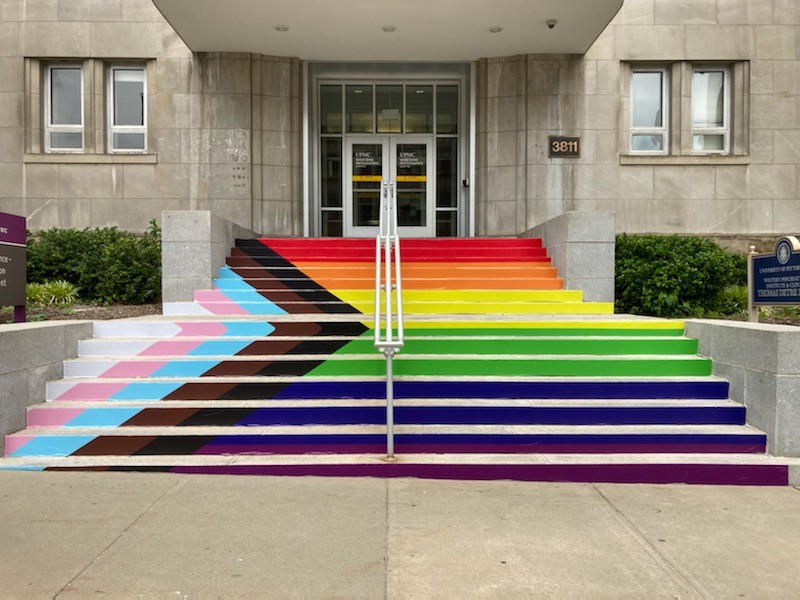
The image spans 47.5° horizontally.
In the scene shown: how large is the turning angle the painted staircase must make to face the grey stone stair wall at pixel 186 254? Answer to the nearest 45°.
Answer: approximately 135° to its right

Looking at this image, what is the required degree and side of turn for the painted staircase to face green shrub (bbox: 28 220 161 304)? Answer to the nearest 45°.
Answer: approximately 135° to its right

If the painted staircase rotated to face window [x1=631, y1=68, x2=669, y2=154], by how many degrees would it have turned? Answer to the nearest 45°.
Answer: approximately 135° to its left

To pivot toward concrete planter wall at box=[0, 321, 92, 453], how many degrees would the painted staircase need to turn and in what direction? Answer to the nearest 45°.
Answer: approximately 90° to its right

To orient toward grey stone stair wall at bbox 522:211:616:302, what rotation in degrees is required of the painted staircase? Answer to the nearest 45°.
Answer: approximately 135° to its left

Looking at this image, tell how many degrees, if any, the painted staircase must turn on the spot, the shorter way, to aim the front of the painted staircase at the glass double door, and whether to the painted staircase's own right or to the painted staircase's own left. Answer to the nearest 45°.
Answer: approximately 180°

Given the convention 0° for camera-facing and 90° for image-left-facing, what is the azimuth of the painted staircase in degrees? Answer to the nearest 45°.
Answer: approximately 0°

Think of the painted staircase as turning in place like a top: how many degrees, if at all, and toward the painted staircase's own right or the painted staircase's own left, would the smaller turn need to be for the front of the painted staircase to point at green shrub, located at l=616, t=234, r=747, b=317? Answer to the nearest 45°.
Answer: approximately 135° to the painted staircase's own left

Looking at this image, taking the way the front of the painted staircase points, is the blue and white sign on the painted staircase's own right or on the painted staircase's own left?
on the painted staircase's own left
